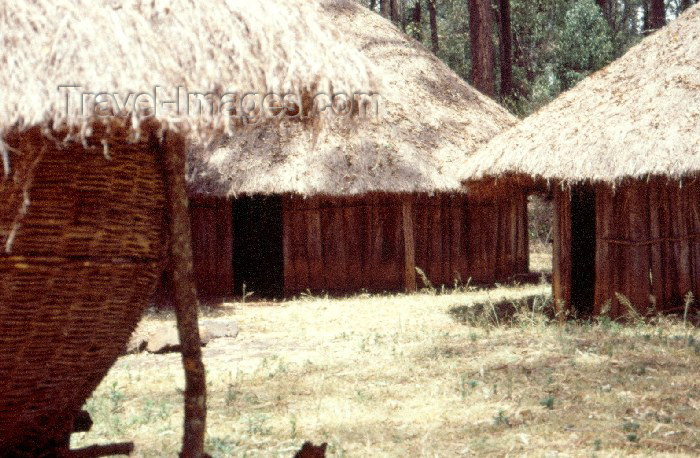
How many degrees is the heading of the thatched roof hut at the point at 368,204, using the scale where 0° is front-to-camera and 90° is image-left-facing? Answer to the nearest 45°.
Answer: approximately 0°

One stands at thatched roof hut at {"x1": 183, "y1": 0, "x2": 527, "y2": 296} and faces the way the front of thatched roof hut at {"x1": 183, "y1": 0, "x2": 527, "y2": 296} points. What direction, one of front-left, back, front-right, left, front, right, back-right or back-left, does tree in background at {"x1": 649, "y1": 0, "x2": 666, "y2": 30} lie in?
back-left

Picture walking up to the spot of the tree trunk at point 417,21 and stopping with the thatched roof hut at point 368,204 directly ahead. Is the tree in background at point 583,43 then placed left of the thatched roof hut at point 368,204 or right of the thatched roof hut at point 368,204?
left

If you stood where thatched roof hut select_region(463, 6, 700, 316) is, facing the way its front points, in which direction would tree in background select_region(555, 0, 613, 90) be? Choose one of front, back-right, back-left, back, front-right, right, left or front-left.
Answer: back-right

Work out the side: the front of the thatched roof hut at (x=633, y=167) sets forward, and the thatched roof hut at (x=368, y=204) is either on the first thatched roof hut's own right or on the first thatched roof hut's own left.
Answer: on the first thatched roof hut's own right

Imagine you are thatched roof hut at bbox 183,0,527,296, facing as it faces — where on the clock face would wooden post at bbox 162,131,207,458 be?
The wooden post is roughly at 12 o'clock from the thatched roof hut.

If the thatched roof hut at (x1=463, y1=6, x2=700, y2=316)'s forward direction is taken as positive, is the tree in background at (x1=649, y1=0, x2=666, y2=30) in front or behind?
behind

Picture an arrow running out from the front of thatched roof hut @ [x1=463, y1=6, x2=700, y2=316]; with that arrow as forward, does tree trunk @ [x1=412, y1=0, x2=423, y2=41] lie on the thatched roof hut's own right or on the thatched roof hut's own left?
on the thatched roof hut's own right

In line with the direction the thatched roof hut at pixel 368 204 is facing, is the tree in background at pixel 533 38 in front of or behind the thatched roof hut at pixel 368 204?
behind
